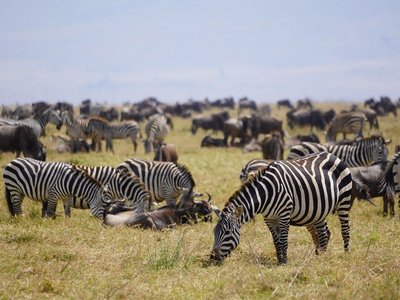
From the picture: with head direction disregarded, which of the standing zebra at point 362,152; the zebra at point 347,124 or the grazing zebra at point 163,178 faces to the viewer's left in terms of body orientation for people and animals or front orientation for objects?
the zebra

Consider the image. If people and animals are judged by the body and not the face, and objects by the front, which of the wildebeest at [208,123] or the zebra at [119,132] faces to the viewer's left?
the zebra

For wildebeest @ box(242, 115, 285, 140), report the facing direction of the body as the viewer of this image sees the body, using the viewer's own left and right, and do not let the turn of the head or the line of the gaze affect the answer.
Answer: facing to the left of the viewer

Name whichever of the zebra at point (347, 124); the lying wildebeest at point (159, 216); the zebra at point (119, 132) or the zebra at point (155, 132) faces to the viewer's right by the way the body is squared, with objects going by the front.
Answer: the lying wildebeest

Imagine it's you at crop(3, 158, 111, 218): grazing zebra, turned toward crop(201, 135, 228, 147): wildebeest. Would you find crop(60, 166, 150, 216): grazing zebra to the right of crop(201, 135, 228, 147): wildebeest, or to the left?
right

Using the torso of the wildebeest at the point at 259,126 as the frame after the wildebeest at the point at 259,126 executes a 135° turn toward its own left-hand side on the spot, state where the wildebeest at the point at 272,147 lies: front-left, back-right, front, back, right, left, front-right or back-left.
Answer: front-right

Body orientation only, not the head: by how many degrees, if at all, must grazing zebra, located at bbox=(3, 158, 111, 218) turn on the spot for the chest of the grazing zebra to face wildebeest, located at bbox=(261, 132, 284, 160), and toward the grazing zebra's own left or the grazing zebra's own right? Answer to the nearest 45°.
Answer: approximately 45° to the grazing zebra's own left

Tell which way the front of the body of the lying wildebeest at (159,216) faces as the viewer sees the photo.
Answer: to the viewer's right
